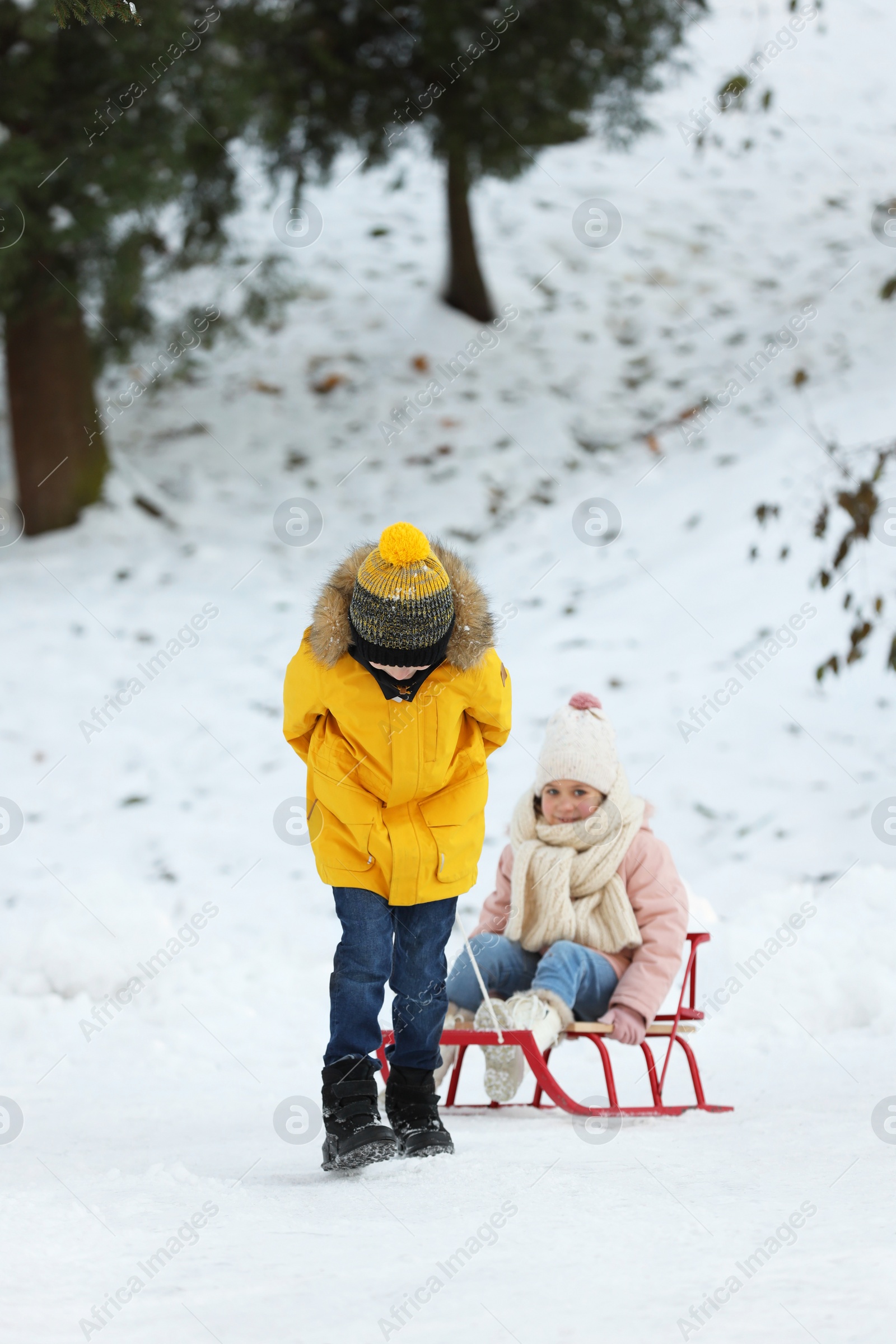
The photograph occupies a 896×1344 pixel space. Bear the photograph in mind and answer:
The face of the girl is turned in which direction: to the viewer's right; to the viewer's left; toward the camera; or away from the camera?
toward the camera

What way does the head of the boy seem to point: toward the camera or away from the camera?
toward the camera

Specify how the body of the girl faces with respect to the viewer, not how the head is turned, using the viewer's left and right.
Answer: facing the viewer and to the left of the viewer

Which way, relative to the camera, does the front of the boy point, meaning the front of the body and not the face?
toward the camera

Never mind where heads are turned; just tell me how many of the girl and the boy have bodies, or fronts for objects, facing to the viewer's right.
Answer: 0

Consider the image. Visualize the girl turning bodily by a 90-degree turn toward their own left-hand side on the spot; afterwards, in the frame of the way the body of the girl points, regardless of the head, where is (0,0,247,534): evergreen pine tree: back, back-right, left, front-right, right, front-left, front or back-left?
back-left

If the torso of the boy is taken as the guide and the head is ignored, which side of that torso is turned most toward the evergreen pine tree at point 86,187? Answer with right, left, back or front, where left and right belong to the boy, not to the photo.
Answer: back
